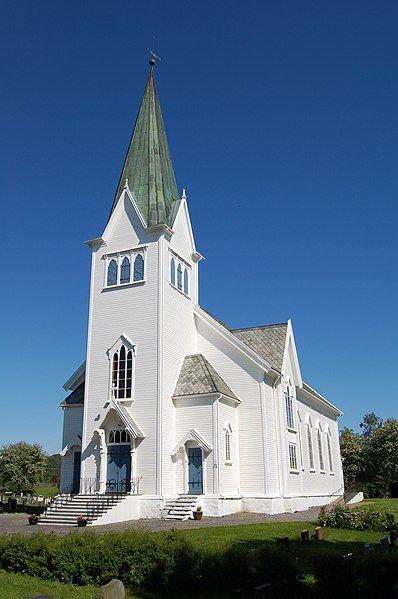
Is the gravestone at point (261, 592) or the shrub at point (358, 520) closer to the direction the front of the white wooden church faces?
the gravestone

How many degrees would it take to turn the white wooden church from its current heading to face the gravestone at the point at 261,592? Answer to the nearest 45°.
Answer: approximately 45° to its left

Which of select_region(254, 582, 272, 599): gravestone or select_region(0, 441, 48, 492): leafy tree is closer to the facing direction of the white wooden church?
the gravestone

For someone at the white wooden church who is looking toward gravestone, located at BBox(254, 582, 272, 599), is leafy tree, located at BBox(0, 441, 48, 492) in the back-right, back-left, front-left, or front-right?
back-right

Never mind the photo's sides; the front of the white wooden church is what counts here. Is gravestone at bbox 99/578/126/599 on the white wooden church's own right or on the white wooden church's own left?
on the white wooden church's own left

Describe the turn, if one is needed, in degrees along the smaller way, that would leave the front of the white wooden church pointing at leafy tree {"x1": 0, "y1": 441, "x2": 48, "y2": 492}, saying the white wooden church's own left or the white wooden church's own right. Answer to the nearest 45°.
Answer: approximately 90° to the white wooden church's own right

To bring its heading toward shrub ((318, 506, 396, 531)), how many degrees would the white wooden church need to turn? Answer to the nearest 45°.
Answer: approximately 90° to its left

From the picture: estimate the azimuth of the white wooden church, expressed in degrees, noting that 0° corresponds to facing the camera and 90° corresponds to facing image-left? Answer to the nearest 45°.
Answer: approximately 45°
